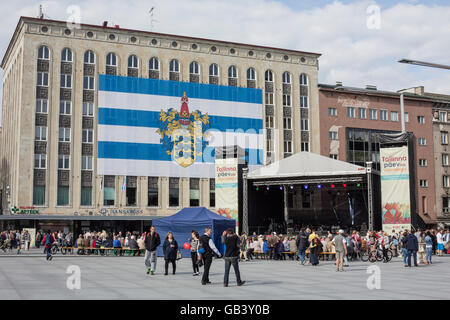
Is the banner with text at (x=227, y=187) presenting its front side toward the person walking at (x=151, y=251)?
yes

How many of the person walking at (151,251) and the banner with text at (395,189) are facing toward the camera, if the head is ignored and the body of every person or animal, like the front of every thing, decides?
2

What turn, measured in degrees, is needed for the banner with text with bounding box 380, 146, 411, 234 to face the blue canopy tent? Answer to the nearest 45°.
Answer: approximately 45° to its right

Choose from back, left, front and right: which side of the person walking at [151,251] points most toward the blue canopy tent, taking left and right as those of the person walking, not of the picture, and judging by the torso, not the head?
back

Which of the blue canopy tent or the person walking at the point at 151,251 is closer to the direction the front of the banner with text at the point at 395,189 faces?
the person walking

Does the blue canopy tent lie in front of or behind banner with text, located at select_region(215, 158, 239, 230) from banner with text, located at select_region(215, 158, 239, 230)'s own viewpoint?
in front

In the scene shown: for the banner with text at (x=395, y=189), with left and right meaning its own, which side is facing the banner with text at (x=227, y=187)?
right

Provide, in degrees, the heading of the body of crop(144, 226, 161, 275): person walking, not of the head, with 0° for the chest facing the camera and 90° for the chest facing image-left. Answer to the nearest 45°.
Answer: approximately 0°

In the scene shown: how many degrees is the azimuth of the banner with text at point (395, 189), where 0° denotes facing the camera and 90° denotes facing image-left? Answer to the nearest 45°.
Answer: approximately 0°

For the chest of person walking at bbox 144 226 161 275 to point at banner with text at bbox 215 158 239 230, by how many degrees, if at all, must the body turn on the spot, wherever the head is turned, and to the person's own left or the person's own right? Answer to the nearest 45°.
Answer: approximately 180°

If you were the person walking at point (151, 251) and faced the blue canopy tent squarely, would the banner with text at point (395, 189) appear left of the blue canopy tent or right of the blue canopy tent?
right
